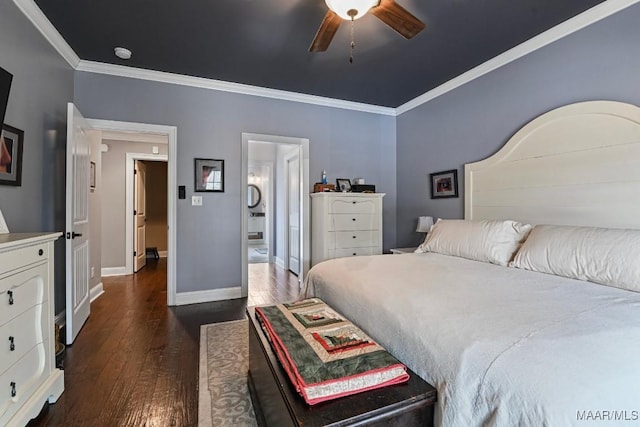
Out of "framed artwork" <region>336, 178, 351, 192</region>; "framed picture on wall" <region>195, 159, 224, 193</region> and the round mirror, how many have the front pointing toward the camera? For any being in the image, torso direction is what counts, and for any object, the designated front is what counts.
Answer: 3

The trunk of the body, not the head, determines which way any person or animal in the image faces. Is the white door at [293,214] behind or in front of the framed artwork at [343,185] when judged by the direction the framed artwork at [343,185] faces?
behind

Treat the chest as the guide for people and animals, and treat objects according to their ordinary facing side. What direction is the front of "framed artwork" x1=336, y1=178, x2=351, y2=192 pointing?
toward the camera

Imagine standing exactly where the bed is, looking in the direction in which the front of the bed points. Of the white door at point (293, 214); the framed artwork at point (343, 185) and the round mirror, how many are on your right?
3

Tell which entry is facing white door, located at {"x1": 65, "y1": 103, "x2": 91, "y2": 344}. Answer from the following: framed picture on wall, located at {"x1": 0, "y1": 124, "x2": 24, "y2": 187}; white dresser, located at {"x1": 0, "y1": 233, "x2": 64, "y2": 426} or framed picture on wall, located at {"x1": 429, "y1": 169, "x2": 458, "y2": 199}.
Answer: framed picture on wall, located at {"x1": 429, "y1": 169, "x2": 458, "y2": 199}

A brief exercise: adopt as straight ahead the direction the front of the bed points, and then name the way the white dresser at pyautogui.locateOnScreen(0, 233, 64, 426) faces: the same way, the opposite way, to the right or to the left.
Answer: the opposite way

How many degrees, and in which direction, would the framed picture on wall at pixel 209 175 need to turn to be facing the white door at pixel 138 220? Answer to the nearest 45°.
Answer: approximately 135° to its right

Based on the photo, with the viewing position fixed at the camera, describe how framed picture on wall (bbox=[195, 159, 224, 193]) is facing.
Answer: facing the viewer

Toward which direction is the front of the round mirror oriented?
toward the camera

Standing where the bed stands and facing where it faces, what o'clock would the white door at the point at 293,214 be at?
The white door is roughly at 3 o'clock from the bed.

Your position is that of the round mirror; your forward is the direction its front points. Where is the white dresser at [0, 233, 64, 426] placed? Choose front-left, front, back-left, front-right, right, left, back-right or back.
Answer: front

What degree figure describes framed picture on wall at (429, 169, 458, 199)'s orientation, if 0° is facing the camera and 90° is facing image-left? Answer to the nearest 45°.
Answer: approximately 45°

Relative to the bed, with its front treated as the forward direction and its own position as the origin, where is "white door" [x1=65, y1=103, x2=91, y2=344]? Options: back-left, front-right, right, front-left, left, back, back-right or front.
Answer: front-right

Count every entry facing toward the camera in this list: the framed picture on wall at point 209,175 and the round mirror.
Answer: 2

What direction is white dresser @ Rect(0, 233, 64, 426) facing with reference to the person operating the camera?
facing the viewer and to the right of the viewer

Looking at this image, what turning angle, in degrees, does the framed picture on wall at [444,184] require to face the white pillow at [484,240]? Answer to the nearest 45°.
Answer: approximately 45° to its left

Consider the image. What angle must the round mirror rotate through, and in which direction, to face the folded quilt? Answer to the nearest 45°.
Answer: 0° — it already faces it
